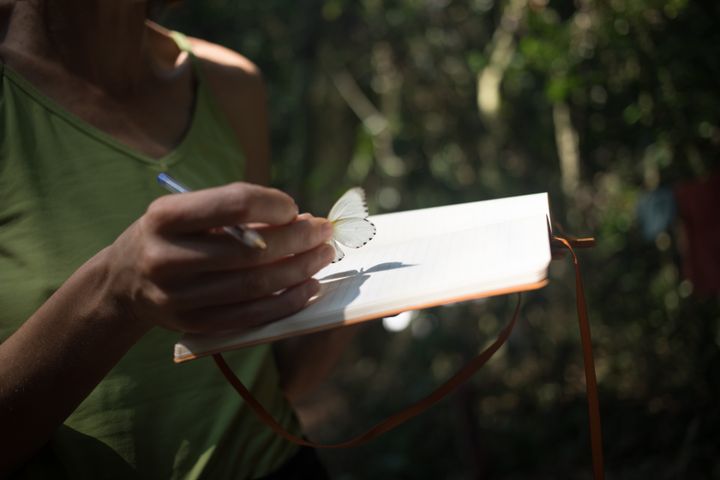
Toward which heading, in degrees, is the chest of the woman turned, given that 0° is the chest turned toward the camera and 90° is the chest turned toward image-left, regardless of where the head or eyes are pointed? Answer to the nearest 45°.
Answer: approximately 315°
